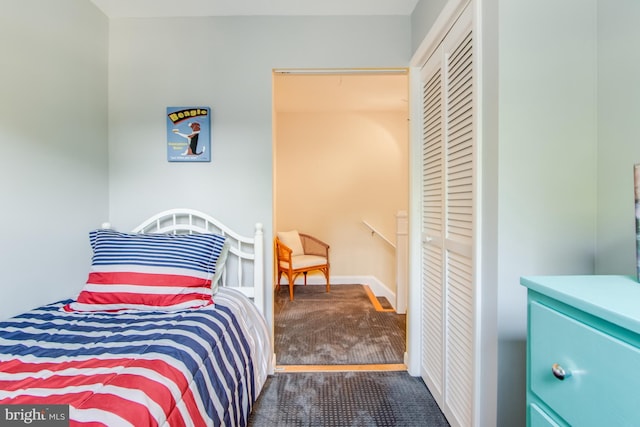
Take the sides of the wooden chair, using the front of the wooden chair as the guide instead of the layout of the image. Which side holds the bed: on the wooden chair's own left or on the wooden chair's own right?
on the wooden chair's own right

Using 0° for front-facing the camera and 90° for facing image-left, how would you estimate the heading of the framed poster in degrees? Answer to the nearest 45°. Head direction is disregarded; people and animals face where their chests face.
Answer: approximately 0°

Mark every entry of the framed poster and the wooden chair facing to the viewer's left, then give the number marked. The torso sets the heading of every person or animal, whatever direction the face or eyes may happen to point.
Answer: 0

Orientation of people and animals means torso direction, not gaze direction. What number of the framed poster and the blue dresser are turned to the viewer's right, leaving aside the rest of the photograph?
0

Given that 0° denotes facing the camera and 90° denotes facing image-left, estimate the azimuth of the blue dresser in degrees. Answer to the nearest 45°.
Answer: approximately 45°

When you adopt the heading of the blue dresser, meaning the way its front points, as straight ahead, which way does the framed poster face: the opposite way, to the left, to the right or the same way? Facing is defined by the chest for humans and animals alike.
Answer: to the left

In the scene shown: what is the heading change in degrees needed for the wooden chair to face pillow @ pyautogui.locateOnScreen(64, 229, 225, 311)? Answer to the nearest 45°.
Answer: approximately 45° to its right

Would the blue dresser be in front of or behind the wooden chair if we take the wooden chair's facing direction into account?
in front

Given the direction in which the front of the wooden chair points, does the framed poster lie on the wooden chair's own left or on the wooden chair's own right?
on the wooden chair's own right

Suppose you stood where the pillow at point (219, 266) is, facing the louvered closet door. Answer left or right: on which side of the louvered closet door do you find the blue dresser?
right

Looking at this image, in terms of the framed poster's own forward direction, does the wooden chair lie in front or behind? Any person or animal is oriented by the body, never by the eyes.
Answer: behind
